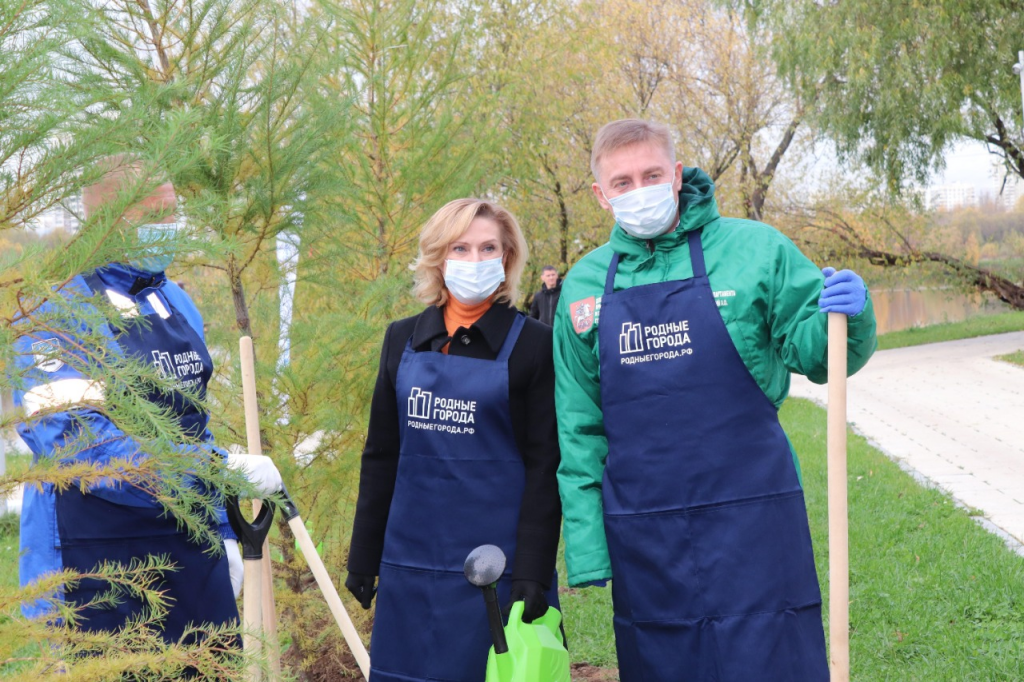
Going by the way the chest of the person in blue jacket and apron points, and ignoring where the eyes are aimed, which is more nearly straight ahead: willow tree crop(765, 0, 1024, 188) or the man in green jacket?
the man in green jacket

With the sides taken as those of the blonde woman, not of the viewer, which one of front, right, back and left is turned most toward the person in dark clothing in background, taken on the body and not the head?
back

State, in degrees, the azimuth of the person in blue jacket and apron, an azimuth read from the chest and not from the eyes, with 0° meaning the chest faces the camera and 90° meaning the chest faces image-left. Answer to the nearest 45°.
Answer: approximately 315°

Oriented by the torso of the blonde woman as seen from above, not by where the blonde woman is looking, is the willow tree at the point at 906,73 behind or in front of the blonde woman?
behind

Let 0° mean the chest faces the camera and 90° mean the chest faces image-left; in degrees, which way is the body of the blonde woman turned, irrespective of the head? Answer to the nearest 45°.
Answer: approximately 0°

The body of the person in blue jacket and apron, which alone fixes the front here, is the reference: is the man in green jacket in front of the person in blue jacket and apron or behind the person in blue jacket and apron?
in front

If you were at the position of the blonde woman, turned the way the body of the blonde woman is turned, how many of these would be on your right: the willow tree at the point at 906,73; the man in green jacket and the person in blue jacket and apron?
1

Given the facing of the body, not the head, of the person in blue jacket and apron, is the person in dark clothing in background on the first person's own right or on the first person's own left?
on the first person's own left

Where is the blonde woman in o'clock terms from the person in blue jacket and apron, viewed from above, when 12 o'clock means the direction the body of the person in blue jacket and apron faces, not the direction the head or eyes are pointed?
The blonde woman is roughly at 11 o'clock from the person in blue jacket and apron.

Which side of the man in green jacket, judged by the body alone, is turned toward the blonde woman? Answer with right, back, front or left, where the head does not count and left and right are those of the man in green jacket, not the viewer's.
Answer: right

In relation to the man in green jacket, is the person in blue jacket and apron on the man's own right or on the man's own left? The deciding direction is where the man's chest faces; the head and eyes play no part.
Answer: on the man's own right

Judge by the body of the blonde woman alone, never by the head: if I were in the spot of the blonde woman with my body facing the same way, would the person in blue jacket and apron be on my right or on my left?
on my right

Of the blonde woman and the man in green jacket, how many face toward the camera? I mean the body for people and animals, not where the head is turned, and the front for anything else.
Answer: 2
